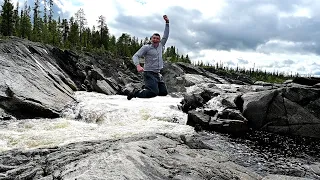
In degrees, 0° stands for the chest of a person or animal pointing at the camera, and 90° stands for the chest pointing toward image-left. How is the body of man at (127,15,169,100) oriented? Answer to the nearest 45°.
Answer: approximately 315°

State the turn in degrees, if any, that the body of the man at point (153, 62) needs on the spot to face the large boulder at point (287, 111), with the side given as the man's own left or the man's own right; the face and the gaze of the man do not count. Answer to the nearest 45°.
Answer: approximately 90° to the man's own left
